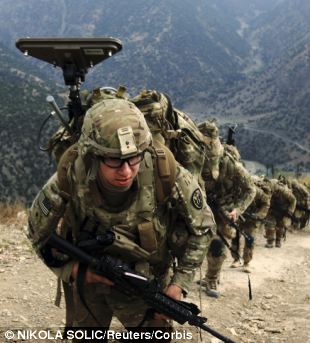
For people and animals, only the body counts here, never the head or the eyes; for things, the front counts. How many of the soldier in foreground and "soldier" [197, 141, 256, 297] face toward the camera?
2

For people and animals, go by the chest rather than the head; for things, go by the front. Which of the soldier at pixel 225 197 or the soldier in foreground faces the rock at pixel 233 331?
the soldier

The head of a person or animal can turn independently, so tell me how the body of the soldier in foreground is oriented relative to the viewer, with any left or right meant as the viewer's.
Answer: facing the viewer

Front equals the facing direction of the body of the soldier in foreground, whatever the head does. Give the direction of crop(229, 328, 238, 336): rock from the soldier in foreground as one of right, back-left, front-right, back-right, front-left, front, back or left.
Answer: back-left

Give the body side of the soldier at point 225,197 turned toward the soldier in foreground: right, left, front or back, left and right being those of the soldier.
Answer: front

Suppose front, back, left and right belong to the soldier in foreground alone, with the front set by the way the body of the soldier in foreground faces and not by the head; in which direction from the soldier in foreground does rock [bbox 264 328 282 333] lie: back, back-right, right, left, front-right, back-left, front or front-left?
back-left

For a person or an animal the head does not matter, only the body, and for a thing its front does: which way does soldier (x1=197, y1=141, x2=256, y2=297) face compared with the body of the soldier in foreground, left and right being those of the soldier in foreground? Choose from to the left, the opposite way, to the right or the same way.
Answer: the same way

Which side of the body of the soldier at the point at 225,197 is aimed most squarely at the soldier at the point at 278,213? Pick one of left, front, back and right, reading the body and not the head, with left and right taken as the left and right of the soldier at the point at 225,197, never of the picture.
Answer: back

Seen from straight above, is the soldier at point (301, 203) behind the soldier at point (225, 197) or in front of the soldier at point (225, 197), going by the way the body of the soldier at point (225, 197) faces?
behind

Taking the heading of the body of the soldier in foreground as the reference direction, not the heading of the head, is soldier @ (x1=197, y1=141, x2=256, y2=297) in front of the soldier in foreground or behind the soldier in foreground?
behind

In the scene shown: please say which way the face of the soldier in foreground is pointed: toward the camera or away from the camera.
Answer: toward the camera
